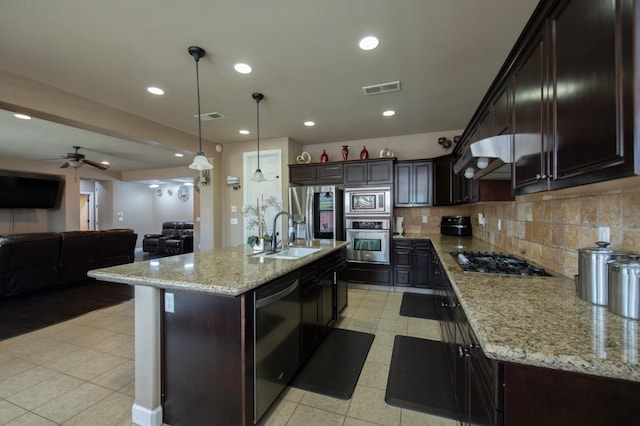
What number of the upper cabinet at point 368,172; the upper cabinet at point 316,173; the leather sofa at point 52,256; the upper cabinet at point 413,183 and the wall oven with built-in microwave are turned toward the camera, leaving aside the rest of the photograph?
4

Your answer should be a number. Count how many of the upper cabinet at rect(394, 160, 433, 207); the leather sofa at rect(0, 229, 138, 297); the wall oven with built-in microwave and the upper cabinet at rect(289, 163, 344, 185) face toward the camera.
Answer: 3

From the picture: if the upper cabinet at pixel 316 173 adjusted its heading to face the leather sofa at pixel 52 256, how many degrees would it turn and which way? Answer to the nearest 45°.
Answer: approximately 90° to its right

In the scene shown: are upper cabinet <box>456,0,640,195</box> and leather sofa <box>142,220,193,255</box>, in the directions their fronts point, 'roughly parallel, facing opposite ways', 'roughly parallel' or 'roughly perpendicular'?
roughly perpendicular

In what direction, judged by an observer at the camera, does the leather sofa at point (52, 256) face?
facing away from the viewer and to the left of the viewer

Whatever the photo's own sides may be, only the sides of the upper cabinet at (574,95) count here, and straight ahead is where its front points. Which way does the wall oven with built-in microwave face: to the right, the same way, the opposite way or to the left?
to the left

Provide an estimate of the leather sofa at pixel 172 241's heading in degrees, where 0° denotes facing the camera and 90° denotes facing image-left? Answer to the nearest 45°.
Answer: approximately 45°

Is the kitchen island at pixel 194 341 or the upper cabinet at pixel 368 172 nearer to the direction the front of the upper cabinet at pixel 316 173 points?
the kitchen island

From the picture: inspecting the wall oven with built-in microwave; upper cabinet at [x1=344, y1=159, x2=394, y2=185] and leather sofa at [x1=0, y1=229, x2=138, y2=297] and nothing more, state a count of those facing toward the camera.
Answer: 2
